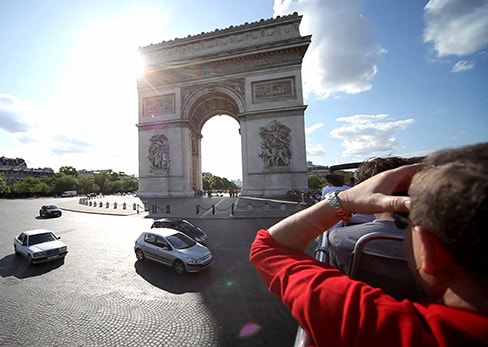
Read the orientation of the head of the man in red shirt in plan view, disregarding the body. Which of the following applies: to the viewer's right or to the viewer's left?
to the viewer's left

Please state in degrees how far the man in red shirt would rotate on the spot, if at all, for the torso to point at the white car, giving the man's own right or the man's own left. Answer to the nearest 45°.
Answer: approximately 45° to the man's own left

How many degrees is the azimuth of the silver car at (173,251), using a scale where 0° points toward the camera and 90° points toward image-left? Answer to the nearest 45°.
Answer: approximately 315°

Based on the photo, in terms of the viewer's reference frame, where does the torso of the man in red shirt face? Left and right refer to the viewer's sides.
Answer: facing away from the viewer and to the left of the viewer

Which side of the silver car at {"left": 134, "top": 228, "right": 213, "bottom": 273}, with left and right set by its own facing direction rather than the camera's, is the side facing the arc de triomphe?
left
